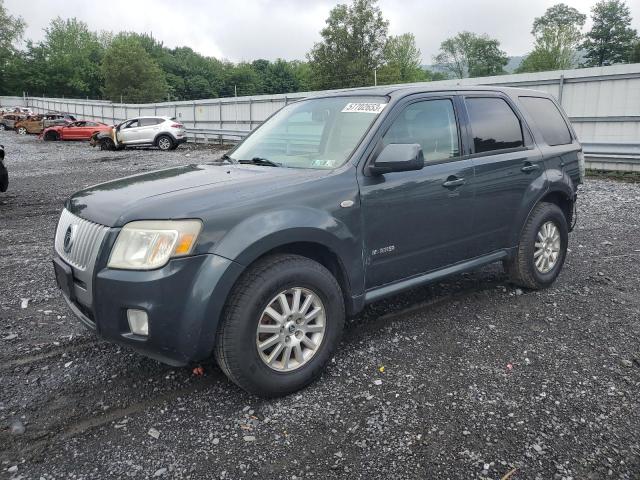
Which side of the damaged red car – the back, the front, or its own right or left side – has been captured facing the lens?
left

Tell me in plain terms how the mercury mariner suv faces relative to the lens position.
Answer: facing the viewer and to the left of the viewer

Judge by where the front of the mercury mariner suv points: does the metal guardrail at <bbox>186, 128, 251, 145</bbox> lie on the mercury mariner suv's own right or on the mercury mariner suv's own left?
on the mercury mariner suv's own right

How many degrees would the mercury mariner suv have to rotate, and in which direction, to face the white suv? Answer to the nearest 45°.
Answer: approximately 135° to its right

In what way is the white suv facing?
to the viewer's left

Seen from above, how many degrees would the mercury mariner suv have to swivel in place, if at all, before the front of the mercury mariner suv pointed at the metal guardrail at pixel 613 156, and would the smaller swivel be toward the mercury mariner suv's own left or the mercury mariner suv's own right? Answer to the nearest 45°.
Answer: approximately 180°

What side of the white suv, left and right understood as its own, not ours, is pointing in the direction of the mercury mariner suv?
left

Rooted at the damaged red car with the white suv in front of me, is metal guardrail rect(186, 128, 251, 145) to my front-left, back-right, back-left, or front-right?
front-left

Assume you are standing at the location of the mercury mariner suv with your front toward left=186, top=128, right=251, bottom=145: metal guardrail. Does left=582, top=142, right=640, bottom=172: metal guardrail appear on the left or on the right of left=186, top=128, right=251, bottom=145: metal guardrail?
right
